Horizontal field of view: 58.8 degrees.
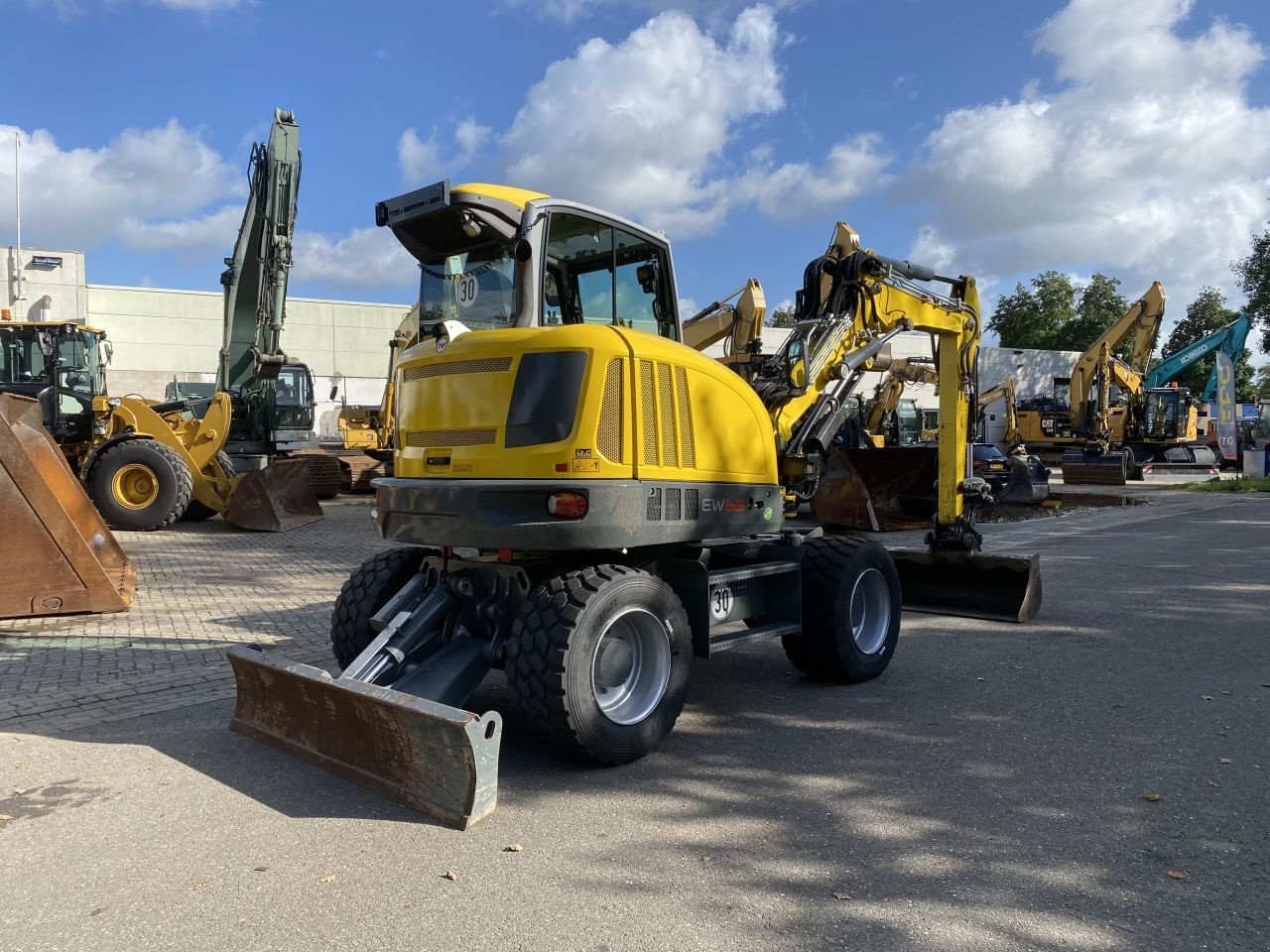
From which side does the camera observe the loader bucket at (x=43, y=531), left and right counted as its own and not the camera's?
right

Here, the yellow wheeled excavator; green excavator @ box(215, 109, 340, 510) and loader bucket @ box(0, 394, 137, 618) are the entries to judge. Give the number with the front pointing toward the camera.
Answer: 1

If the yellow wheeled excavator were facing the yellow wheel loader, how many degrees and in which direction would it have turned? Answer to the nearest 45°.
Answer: approximately 90° to its left

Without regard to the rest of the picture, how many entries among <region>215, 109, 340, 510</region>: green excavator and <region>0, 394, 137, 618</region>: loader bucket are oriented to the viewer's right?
1

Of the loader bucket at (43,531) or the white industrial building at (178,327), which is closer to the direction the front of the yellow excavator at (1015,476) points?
the loader bucket

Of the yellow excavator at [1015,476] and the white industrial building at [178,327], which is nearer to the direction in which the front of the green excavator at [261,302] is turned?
the yellow excavator

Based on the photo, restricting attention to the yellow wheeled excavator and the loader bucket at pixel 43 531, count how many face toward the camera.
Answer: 0

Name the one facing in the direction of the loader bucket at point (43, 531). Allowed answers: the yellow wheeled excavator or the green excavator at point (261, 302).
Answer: the green excavator

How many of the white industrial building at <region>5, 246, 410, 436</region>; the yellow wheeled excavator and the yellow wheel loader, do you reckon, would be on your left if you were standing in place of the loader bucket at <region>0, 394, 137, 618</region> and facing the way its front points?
2
